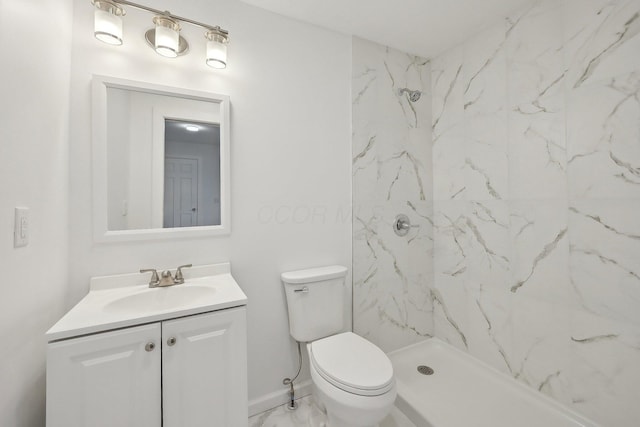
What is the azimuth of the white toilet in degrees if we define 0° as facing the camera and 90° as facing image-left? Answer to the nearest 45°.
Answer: approximately 315°

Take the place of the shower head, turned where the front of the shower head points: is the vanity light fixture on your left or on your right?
on your right

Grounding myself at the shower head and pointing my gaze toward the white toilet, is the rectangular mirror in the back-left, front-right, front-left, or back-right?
front-right

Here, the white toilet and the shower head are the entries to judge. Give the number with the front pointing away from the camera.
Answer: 0

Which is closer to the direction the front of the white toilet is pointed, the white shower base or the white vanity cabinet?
the white shower base

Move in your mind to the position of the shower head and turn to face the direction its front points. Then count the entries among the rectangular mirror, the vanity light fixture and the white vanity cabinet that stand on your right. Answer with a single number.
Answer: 3

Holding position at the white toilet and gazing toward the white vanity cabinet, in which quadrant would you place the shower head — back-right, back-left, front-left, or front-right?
back-right

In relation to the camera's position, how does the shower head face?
facing the viewer and to the right of the viewer

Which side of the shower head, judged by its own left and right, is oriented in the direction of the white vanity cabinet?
right

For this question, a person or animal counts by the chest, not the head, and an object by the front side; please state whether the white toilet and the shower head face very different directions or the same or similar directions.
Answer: same or similar directions
